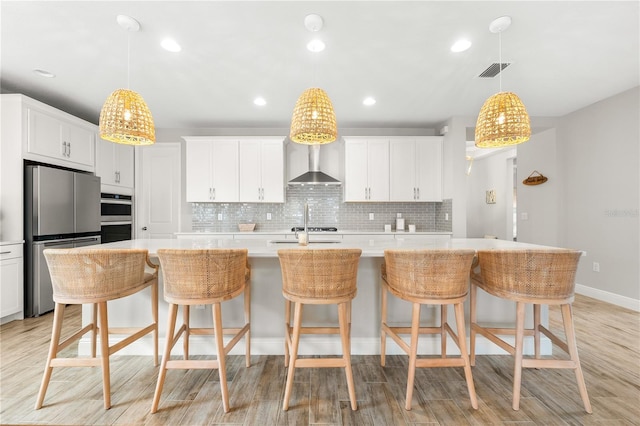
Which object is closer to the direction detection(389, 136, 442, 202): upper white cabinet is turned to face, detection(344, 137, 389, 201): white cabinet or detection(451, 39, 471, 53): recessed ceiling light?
the recessed ceiling light

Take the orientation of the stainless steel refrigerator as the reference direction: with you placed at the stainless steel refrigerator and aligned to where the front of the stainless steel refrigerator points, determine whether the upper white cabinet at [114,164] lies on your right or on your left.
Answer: on your left

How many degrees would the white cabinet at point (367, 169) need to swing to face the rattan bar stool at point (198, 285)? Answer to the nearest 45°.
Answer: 0° — it already faces it

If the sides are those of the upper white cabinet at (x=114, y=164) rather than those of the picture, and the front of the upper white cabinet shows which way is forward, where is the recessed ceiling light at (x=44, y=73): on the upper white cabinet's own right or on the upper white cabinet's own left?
on the upper white cabinet's own right

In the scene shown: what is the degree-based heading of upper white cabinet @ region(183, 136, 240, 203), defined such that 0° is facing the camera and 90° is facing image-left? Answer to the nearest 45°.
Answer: approximately 0°

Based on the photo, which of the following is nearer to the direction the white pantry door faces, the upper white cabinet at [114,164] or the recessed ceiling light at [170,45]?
the recessed ceiling light

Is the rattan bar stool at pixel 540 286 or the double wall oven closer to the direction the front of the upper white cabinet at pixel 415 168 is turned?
the rattan bar stool

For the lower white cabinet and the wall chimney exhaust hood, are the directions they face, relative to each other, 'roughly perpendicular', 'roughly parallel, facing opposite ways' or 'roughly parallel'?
roughly perpendicular

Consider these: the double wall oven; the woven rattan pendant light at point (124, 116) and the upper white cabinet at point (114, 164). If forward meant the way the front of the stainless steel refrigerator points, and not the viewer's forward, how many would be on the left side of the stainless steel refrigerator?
2

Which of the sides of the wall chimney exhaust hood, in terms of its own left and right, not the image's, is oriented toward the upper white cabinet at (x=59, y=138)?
right

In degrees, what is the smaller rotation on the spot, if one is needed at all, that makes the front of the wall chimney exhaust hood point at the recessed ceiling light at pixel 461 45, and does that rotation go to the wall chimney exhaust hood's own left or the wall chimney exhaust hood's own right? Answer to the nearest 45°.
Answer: approximately 45° to the wall chimney exhaust hood's own left

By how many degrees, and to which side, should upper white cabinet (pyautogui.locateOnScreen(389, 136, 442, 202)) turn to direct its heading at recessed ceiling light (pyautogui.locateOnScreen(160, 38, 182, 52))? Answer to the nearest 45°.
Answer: approximately 45° to its right
